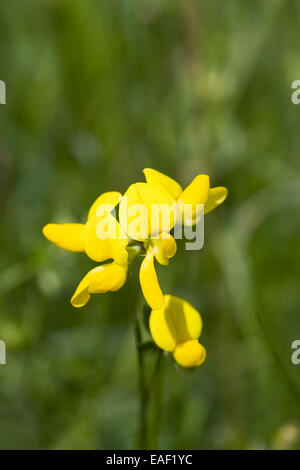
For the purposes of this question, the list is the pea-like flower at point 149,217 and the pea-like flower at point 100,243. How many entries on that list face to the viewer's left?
1

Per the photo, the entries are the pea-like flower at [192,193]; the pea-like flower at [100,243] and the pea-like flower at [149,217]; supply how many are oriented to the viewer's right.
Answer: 1

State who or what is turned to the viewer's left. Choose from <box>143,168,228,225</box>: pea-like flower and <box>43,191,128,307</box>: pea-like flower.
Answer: <box>43,191,128,307</box>: pea-like flower

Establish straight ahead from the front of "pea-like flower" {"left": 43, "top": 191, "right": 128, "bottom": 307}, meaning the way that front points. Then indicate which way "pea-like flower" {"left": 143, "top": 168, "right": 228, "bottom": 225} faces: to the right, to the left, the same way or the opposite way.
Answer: the opposite way

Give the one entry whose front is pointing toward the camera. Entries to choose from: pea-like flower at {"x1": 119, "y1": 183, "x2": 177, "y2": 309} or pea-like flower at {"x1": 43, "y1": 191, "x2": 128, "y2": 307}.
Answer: pea-like flower at {"x1": 119, "y1": 183, "x2": 177, "y2": 309}

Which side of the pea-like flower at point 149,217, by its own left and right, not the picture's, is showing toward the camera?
front

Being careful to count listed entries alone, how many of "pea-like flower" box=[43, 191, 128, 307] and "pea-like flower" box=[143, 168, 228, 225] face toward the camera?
0

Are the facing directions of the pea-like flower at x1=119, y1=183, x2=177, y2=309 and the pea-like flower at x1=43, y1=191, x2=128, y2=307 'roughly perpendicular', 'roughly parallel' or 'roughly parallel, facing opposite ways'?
roughly perpendicular

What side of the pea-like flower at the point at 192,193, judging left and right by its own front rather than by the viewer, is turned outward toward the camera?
right

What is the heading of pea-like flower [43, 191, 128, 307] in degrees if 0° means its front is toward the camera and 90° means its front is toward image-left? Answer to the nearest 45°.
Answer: approximately 90°

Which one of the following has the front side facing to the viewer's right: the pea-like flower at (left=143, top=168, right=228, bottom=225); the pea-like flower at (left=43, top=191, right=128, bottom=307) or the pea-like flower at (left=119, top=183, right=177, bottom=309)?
the pea-like flower at (left=143, top=168, right=228, bottom=225)
